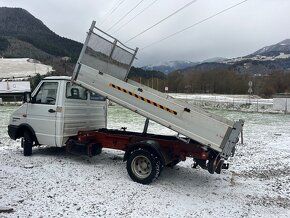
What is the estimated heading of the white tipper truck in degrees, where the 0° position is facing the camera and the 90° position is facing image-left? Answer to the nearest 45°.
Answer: approximately 135°
